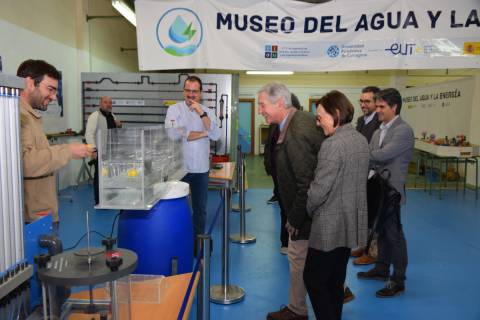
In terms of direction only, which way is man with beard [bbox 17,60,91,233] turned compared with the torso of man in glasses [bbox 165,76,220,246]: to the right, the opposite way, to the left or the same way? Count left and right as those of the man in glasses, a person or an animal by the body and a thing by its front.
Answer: to the left

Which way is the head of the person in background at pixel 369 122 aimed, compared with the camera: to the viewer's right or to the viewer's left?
to the viewer's left

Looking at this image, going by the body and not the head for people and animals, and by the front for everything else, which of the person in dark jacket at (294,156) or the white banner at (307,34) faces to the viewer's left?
the person in dark jacket

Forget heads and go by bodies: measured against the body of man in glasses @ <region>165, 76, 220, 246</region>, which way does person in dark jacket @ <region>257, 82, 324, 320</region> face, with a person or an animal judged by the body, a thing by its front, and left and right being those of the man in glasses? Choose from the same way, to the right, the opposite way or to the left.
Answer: to the right

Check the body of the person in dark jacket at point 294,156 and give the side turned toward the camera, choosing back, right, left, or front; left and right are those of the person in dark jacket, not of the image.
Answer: left

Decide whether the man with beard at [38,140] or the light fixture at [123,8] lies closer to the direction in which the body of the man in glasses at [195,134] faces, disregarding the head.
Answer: the man with beard

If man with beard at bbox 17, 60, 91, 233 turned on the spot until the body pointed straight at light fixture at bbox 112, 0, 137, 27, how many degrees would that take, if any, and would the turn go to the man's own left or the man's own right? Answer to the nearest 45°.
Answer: approximately 90° to the man's own left

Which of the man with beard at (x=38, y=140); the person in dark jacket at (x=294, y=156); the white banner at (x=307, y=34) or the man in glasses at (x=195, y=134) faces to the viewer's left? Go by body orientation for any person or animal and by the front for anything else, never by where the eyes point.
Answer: the person in dark jacket

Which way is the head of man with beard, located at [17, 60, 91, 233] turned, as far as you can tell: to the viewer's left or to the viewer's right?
to the viewer's right

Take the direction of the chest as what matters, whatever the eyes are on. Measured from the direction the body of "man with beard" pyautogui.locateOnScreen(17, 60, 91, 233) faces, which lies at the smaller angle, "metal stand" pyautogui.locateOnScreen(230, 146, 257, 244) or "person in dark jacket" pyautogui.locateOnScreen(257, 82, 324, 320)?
the person in dark jacket

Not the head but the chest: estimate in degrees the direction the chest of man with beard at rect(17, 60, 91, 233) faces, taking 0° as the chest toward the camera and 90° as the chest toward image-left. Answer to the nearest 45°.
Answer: approximately 270°
